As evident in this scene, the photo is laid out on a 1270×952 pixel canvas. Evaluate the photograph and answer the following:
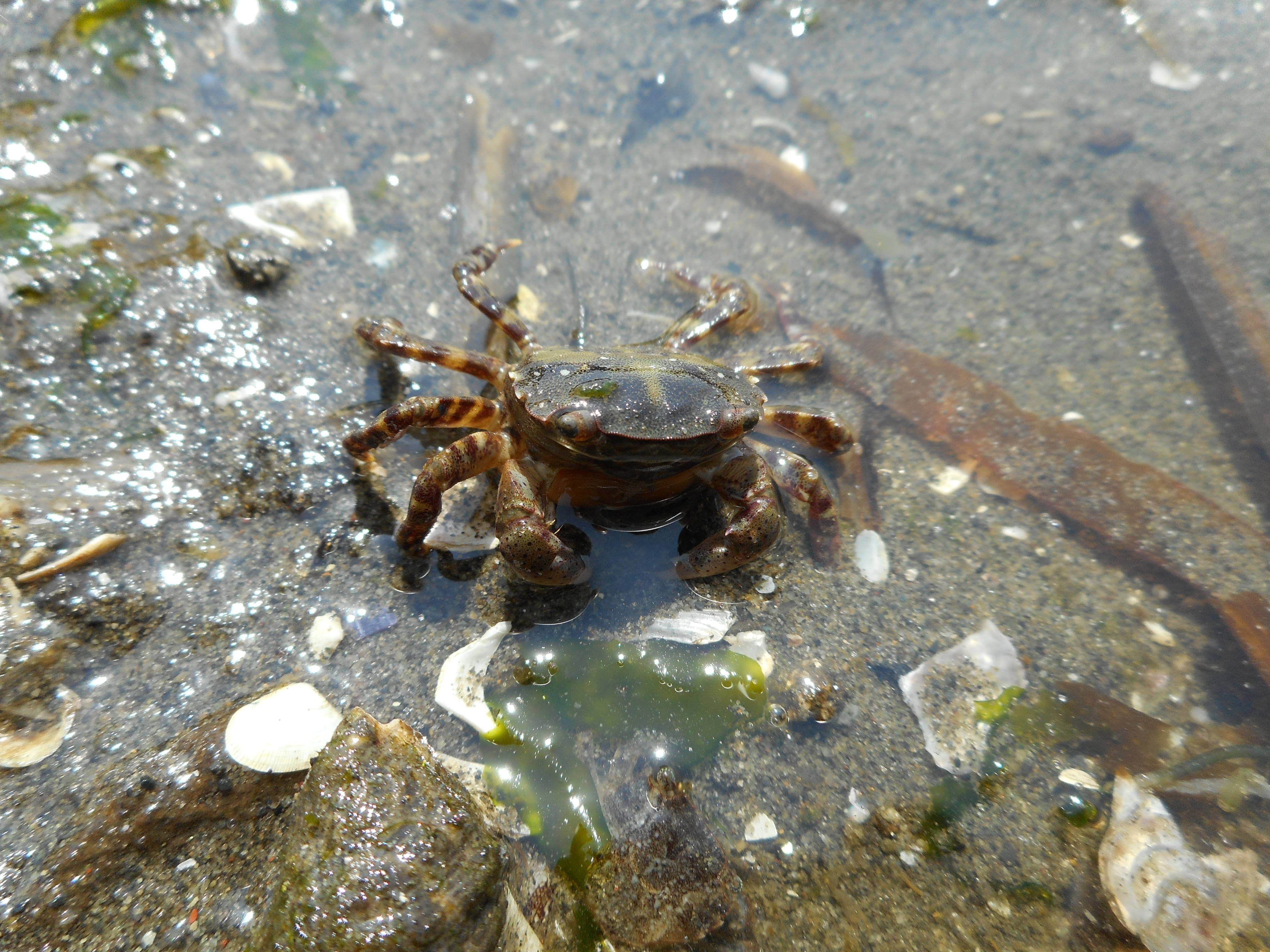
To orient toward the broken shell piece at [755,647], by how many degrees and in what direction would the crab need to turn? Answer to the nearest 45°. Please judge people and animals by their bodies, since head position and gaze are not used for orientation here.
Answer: approximately 90° to its left

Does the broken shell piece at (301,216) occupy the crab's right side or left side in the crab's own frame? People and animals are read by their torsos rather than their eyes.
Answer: on its right

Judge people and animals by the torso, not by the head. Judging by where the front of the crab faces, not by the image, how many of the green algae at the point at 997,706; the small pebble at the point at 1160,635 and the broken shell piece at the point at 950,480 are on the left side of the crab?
3

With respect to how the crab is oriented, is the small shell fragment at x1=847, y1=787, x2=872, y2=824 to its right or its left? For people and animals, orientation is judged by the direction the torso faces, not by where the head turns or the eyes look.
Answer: on its left

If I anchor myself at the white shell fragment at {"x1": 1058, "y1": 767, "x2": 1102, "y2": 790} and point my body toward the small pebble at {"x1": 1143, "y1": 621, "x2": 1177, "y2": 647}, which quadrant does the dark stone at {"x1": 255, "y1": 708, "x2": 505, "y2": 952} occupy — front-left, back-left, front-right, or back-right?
back-left

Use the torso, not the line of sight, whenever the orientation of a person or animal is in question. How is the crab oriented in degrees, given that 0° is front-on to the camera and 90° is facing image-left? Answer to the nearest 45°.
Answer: approximately 0°

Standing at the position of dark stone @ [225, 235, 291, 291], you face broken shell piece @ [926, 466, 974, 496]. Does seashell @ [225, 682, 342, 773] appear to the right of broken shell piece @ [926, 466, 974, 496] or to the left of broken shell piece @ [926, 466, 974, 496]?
right

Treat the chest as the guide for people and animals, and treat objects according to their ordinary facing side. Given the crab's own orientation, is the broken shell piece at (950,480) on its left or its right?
on its left
